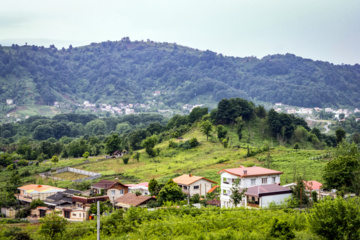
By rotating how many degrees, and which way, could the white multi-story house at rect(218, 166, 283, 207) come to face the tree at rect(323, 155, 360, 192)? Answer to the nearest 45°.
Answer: approximately 135° to its left

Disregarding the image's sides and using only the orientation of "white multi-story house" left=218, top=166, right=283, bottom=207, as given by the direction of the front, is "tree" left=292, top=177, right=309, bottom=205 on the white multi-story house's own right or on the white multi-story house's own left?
on the white multi-story house's own left

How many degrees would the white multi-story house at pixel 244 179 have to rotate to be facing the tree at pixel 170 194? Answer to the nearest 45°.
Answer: approximately 45° to its right

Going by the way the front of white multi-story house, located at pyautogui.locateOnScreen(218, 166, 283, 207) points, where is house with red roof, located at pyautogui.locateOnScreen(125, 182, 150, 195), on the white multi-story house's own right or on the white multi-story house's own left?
on the white multi-story house's own right

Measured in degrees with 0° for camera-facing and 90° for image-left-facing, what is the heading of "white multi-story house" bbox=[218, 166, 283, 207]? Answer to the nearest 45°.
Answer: approximately 45°

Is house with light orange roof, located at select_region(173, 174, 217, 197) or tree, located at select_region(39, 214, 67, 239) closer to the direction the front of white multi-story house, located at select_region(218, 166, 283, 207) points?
the tree

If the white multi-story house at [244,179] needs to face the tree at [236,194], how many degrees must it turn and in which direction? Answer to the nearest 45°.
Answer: approximately 45° to its left

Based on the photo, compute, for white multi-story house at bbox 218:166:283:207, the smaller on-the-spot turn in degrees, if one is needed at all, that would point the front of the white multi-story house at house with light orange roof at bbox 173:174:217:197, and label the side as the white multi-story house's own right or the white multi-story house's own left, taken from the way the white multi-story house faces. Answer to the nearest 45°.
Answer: approximately 90° to the white multi-story house's own right

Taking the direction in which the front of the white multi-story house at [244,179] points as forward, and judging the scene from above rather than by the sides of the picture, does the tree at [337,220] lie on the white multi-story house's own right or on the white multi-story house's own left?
on the white multi-story house's own left
